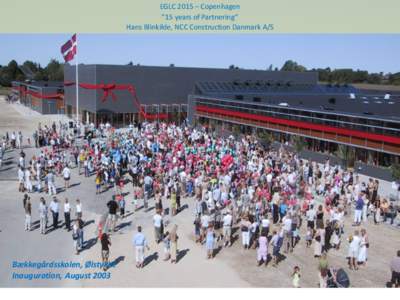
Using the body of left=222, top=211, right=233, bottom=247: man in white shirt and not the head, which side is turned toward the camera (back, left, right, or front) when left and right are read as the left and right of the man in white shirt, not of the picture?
back

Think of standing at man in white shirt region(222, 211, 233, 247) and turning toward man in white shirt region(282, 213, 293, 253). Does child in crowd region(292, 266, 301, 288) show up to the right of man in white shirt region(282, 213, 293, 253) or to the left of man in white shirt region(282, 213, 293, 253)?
right

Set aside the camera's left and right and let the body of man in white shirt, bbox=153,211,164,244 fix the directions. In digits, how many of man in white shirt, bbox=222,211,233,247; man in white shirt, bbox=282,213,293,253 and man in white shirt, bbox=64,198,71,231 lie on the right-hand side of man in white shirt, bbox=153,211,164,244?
2

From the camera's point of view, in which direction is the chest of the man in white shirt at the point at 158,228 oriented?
away from the camera

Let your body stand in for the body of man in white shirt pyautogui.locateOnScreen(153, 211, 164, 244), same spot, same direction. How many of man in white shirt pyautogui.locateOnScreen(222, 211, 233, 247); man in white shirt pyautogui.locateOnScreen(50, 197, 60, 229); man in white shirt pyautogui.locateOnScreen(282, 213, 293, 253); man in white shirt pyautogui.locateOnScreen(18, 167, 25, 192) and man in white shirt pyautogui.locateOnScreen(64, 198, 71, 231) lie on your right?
2

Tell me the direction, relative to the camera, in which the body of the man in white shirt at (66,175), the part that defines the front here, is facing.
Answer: away from the camera

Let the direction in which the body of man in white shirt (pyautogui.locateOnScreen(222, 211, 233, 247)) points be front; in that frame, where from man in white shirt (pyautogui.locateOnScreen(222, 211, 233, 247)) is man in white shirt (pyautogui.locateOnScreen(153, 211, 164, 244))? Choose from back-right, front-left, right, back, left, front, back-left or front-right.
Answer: left

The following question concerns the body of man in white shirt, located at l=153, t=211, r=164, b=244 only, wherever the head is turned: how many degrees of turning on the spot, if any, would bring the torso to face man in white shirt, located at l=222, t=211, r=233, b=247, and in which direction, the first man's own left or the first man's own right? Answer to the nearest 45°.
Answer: approximately 90° to the first man's own right

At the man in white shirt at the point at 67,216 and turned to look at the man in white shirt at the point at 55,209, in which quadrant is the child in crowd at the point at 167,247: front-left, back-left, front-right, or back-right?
back-left

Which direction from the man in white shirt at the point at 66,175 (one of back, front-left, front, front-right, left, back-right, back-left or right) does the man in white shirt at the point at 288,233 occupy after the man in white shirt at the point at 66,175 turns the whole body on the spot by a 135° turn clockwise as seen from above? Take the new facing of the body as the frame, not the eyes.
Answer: front

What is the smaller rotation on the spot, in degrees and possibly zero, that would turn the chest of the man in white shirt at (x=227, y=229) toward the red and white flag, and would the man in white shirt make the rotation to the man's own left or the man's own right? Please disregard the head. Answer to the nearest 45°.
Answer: approximately 45° to the man's own left

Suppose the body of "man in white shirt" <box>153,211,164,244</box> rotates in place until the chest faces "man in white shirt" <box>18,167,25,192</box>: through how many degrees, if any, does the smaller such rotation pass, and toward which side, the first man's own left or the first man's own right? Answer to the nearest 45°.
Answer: approximately 45° to the first man's own left

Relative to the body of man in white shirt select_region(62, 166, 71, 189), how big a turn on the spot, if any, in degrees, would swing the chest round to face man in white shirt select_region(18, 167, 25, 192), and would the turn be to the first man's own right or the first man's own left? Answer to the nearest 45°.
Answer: approximately 90° to the first man's own left

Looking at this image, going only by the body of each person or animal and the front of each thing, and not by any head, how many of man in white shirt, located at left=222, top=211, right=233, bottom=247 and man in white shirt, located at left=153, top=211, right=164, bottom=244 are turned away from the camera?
2
